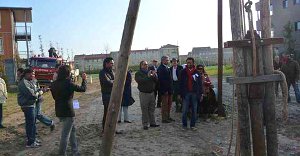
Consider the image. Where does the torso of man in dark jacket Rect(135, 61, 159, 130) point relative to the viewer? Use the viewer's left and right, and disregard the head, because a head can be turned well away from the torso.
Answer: facing the viewer and to the right of the viewer

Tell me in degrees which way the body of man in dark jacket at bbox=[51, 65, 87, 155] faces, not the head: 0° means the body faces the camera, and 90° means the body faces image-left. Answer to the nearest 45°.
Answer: approximately 225°

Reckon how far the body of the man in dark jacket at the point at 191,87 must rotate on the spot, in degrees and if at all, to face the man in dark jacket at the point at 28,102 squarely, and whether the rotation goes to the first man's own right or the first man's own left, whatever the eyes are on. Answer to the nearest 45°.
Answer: approximately 45° to the first man's own right

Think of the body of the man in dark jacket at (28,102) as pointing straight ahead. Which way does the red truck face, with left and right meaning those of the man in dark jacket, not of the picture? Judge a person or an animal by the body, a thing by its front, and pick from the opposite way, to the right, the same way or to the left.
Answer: to the right

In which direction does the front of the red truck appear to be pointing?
toward the camera

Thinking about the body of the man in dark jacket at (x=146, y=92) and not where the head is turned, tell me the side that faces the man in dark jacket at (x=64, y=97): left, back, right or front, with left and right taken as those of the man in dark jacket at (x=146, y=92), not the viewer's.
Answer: right

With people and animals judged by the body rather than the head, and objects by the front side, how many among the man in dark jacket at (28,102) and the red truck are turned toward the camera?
1

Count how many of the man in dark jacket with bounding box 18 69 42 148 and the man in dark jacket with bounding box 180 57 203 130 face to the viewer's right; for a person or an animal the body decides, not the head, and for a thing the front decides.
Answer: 1

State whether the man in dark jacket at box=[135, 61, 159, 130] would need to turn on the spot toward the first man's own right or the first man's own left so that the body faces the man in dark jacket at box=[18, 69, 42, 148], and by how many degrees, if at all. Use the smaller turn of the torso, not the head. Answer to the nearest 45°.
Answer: approximately 90° to the first man's own right

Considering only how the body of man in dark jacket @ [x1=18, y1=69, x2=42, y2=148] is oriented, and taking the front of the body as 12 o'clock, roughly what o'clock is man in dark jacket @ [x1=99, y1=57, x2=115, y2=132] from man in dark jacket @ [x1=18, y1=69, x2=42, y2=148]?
man in dark jacket @ [x1=99, y1=57, x2=115, y2=132] is roughly at 12 o'clock from man in dark jacket @ [x1=18, y1=69, x2=42, y2=148].

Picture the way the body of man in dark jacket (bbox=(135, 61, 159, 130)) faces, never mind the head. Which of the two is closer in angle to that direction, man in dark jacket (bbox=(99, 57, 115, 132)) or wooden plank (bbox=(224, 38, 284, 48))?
the wooden plank

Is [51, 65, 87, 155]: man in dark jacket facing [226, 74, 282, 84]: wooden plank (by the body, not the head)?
no

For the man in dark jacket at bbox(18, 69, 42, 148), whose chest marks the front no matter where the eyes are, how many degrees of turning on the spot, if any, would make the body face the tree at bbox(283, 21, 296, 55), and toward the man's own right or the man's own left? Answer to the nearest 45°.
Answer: approximately 45° to the man's own left

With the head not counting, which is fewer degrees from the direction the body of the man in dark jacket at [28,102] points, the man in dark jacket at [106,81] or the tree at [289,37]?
the man in dark jacket

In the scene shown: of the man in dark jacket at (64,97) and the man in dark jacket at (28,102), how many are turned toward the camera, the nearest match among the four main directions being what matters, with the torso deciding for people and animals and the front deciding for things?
0

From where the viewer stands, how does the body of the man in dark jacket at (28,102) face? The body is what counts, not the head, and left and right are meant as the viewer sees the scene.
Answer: facing to the right of the viewer
